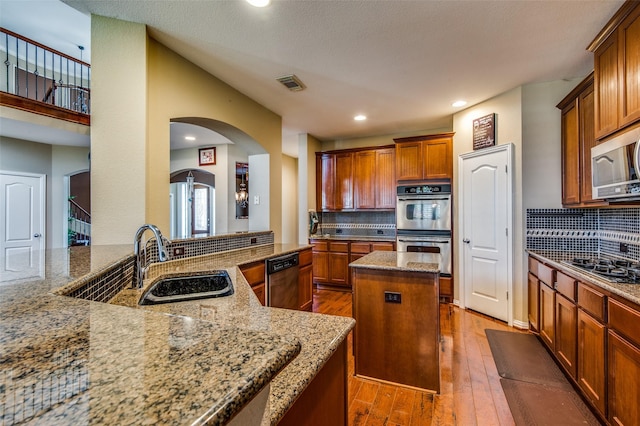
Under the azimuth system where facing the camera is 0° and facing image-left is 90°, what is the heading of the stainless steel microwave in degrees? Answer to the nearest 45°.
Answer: approximately 45°

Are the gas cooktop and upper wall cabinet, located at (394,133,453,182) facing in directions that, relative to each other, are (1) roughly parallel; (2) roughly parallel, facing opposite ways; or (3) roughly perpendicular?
roughly perpendicular

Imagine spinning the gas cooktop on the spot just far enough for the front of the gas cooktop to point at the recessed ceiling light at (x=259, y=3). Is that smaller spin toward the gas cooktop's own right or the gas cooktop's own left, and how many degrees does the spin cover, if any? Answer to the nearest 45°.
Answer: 0° — it already faces it

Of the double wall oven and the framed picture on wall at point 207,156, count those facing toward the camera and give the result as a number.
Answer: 2

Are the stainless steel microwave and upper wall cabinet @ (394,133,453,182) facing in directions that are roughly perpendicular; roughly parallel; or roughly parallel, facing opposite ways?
roughly perpendicular

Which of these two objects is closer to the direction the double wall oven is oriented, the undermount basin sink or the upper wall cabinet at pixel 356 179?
the undermount basin sink

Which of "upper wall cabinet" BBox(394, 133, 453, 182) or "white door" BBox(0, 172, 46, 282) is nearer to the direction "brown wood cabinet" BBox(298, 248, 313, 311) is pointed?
the upper wall cabinet

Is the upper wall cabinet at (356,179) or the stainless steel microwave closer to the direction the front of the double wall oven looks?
the stainless steel microwave

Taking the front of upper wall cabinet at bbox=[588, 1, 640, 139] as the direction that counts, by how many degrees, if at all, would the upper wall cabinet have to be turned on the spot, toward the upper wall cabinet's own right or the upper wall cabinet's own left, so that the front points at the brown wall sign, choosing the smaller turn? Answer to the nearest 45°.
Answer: approximately 90° to the upper wall cabinet's own right
